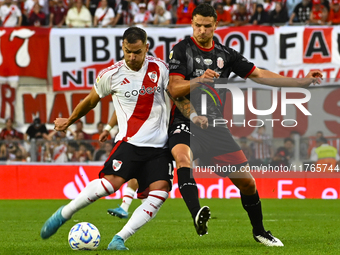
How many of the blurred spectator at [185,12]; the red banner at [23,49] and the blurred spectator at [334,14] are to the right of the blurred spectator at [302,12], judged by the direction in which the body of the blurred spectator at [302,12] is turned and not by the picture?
2

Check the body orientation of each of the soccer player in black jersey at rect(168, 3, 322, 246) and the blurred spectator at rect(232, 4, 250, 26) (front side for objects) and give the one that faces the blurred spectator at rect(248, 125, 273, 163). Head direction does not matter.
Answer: the blurred spectator at rect(232, 4, 250, 26)

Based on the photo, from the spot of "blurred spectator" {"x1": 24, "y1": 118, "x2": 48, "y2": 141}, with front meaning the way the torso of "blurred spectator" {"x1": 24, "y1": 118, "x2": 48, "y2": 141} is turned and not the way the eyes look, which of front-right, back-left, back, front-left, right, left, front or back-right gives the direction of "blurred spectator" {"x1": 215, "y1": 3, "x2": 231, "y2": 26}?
left

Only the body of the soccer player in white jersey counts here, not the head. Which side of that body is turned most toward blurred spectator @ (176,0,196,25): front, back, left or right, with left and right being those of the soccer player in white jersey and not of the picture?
back

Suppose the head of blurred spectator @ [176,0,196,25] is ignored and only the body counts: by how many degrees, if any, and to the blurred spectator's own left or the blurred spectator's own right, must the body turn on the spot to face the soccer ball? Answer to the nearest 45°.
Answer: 0° — they already face it

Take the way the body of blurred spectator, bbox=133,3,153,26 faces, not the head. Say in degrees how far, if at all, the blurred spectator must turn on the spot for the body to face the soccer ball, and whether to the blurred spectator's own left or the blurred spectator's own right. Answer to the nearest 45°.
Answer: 0° — they already face it

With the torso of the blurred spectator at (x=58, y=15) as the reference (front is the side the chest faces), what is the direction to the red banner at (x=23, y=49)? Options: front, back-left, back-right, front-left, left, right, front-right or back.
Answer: front-right

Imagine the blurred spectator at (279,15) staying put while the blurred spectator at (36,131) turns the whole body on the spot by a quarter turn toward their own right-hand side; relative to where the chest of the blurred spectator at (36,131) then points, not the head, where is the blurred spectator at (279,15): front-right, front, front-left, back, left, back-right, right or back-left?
back

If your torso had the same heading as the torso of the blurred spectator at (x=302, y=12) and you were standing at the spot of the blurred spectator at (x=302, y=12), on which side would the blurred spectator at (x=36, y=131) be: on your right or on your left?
on your right

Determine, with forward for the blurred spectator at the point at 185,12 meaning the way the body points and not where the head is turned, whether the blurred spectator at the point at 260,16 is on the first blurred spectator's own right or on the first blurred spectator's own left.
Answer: on the first blurred spectator's own left
